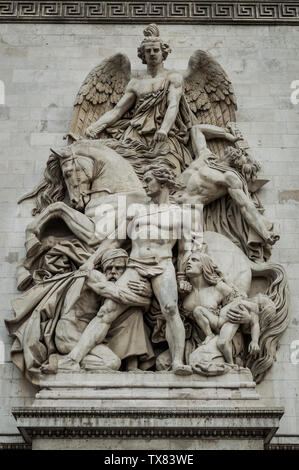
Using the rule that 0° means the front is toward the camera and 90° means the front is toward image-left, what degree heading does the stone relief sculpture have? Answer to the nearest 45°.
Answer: approximately 0°
